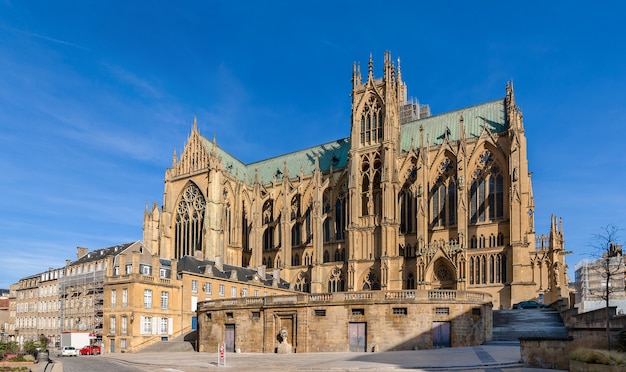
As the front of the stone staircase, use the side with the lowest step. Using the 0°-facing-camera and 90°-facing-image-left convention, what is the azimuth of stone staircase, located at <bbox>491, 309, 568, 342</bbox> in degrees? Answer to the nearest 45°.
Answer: approximately 0°

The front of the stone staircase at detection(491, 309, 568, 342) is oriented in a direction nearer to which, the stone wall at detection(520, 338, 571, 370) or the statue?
the stone wall

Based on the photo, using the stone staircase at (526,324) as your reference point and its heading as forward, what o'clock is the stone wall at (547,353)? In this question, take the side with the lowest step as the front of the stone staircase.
The stone wall is roughly at 12 o'clock from the stone staircase.

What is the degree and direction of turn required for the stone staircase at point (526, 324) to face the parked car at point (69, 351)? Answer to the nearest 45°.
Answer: approximately 90° to its right

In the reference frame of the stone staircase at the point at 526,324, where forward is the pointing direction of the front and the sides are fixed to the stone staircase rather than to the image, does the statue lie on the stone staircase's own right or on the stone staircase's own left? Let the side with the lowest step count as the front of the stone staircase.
on the stone staircase's own right

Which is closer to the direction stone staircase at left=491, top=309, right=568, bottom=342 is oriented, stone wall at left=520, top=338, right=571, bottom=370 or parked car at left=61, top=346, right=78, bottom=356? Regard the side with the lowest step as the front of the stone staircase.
the stone wall

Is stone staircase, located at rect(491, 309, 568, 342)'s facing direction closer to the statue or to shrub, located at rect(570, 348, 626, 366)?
the shrub

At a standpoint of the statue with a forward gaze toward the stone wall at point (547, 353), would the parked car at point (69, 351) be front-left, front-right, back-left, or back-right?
back-right

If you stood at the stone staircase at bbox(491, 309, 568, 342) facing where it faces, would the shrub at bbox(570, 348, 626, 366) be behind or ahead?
ahead
